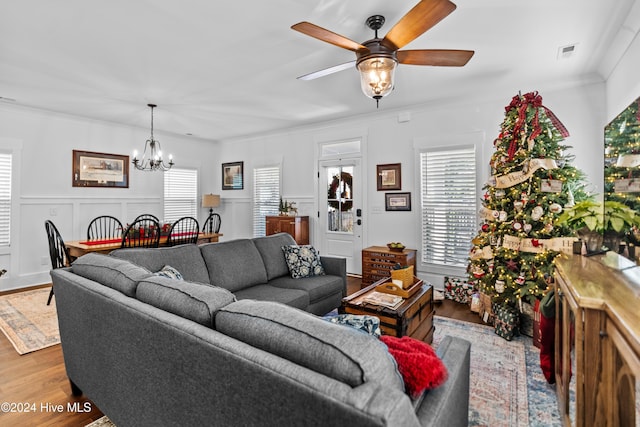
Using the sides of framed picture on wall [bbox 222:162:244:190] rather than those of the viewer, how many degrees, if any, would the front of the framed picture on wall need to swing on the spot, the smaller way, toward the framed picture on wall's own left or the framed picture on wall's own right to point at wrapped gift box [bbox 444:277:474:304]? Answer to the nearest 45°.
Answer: approximately 90° to the framed picture on wall's own left

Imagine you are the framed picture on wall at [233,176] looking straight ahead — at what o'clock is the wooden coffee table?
The wooden coffee table is roughly at 10 o'clock from the framed picture on wall.

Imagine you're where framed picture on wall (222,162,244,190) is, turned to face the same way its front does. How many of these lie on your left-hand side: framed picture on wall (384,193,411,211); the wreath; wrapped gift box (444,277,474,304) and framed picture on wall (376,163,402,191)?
4

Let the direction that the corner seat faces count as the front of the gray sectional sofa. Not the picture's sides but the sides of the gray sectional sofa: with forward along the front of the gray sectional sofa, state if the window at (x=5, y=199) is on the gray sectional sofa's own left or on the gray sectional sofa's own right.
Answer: on the gray sectional sofa's own left

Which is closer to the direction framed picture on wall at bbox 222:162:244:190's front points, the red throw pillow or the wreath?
the red throw pillow

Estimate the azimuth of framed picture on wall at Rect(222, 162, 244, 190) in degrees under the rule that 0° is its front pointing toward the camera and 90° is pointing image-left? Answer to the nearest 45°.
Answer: approximately 45°

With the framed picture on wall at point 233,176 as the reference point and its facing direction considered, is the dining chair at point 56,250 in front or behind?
in front

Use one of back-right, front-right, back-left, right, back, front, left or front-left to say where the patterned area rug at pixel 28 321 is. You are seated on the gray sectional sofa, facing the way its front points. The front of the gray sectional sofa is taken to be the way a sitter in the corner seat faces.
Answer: back-left

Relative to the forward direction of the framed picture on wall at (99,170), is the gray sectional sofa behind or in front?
in front
